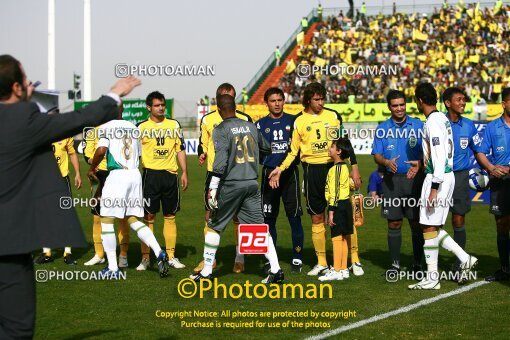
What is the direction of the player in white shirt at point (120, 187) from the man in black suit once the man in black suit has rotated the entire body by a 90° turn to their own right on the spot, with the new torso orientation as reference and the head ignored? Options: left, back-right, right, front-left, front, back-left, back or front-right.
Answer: back-left

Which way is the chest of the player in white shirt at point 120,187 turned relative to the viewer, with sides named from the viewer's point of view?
facing away from the viewer and to the left of the viewer

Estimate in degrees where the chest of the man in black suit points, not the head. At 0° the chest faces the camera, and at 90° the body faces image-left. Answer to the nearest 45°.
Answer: approximately 225°

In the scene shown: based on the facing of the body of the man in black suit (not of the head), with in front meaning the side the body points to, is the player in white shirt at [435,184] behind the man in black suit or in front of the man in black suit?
in front
